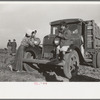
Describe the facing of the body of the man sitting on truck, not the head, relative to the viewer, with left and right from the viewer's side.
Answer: facing the viewer and to the left of the viewer

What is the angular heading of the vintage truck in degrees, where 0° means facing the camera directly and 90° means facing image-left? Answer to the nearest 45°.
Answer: approximately 45°
